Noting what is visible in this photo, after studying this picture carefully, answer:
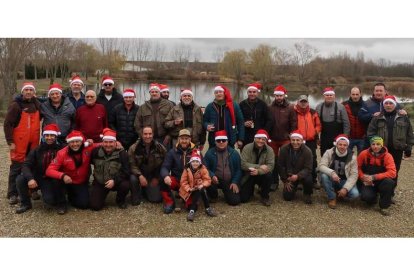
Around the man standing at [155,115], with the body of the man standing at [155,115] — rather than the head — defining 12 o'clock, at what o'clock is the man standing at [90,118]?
the man standing at [90,118] is roughly at 3 o'clock from the man standing at [155,115].

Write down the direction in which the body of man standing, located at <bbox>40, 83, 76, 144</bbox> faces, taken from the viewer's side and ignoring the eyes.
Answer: toward the camera

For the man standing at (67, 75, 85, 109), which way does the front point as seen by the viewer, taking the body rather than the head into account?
toward the camera

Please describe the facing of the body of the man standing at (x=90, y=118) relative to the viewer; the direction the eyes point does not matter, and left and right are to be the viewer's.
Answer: facing the viewer

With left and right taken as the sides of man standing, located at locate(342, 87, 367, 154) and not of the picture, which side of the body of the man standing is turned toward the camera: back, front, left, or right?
front

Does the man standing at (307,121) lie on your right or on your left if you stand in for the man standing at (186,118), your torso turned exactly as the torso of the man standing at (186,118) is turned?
on your left

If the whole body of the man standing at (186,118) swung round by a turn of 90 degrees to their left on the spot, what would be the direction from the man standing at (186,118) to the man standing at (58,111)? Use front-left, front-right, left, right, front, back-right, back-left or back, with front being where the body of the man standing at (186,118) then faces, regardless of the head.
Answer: back

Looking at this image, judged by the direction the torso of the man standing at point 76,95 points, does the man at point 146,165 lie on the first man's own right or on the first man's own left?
on the first man's own left
